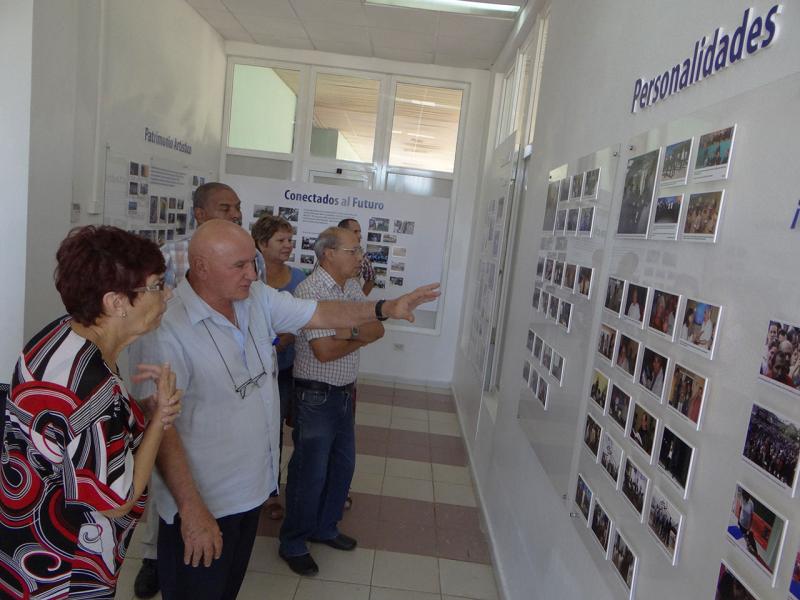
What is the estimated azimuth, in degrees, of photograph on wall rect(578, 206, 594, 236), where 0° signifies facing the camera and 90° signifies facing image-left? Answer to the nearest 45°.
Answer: approximately 45°

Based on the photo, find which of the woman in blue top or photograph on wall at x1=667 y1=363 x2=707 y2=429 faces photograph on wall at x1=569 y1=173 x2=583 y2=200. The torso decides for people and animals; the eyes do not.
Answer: the woman in blue top

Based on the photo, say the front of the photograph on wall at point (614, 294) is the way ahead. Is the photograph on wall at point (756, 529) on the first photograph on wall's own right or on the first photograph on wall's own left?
on the first photograph on wall's own left

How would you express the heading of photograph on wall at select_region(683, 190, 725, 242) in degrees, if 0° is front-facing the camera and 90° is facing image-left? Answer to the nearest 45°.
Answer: approximately 45°

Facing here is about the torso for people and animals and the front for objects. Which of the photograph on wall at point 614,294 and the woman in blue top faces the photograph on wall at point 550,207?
the woman in blue top

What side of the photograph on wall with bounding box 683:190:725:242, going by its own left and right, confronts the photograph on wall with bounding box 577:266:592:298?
right

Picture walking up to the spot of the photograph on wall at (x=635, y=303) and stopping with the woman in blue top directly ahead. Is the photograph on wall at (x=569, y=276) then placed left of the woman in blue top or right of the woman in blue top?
right

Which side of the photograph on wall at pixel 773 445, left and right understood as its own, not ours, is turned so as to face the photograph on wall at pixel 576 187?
right
